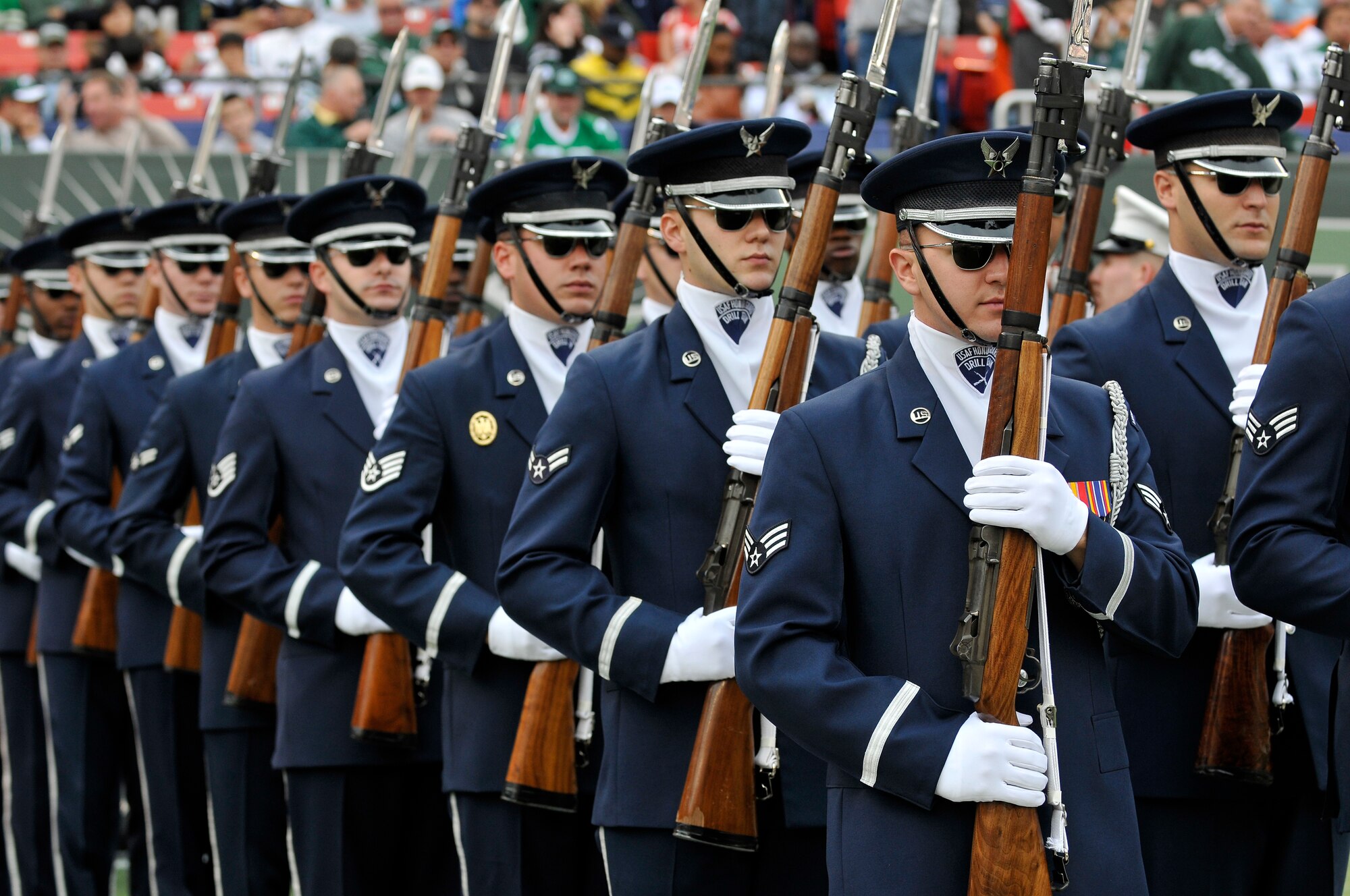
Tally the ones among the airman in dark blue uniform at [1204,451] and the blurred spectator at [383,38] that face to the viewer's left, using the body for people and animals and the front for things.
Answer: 0

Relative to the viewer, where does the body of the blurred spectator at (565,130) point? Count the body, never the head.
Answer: toward the camera

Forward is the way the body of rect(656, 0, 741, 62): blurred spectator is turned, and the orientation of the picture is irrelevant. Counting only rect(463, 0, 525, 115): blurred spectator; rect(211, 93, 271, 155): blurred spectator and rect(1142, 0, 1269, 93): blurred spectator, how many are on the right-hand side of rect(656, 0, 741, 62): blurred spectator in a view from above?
2

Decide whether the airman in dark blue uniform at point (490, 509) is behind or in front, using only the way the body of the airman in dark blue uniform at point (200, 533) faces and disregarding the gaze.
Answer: in front

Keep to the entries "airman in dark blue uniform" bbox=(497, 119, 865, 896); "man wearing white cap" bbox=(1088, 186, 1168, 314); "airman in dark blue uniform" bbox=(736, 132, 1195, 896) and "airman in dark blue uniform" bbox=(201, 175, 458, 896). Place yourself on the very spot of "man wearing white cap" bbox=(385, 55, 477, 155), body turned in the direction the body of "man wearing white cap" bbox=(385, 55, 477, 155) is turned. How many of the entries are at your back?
0

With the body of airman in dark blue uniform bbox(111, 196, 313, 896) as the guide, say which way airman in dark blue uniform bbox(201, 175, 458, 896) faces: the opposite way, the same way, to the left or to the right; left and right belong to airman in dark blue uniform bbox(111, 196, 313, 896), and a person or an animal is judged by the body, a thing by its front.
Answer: the same way

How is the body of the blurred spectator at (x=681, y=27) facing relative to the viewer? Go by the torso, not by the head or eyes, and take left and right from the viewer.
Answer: facing the viewer

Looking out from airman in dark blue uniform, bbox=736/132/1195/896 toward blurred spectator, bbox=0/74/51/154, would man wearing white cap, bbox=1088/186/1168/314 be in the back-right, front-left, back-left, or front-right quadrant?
front-right

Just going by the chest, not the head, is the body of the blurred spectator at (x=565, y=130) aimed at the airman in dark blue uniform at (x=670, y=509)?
yes

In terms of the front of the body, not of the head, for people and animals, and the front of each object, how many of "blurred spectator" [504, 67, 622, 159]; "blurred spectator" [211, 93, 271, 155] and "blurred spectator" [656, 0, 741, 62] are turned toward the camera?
3

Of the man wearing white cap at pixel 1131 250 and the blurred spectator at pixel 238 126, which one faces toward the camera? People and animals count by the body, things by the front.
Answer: the blurred spectator

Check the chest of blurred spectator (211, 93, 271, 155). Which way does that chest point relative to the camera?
toward the camera

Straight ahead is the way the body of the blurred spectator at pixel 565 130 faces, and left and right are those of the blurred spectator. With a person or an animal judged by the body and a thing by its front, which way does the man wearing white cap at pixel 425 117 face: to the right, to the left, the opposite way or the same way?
the same way

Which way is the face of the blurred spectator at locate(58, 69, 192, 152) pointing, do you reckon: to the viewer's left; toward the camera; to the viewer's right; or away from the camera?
toward the camera
